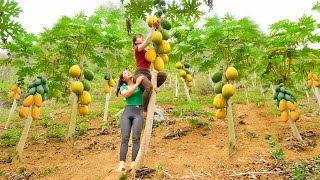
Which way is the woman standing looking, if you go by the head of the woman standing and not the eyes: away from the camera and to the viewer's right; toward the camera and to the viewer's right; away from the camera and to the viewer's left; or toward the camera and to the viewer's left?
toward the camera and to the viewer's right

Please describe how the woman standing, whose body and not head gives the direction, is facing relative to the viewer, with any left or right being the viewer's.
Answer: facing the viewer and to the right of the viewer

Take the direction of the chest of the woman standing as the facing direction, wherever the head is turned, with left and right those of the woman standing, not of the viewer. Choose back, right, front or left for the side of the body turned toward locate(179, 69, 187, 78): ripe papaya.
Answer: back

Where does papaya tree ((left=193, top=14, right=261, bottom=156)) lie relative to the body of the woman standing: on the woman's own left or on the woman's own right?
on the woman's own left
